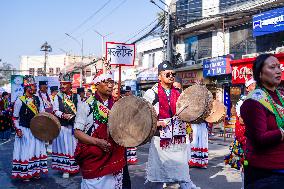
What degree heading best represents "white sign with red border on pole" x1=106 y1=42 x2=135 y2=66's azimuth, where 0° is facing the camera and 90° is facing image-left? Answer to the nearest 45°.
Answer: approximately 0°

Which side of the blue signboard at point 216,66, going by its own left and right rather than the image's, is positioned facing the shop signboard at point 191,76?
right

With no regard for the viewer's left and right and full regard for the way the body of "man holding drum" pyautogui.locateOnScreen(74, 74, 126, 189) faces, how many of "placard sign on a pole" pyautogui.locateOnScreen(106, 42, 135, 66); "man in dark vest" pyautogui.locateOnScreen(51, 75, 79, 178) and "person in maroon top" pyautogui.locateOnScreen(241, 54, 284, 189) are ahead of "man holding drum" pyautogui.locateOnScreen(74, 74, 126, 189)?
1

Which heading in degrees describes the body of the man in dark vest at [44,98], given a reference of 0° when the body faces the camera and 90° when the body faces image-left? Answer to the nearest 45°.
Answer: approximately 315°

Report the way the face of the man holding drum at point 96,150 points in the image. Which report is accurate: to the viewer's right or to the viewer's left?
to the viewer's right

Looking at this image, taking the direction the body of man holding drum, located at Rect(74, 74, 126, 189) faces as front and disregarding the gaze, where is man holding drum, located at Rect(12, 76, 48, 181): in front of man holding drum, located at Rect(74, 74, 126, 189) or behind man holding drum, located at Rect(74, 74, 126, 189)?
behind

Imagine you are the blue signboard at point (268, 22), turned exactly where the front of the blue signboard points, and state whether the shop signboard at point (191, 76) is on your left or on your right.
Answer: on your right

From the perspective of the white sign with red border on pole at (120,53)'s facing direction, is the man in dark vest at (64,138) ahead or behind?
ahead

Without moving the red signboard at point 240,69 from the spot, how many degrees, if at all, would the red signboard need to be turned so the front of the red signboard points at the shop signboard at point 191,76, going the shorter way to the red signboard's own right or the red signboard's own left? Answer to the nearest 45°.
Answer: approximately 90° to the red signboard's own right

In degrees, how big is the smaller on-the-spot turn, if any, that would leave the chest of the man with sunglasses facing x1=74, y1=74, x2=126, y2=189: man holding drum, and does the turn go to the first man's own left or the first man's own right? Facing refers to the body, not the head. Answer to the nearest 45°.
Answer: approximately 90° to the first man's own right

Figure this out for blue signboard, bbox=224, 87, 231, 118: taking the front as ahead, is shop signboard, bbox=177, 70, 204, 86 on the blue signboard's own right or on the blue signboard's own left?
on the blue signboard's own right
